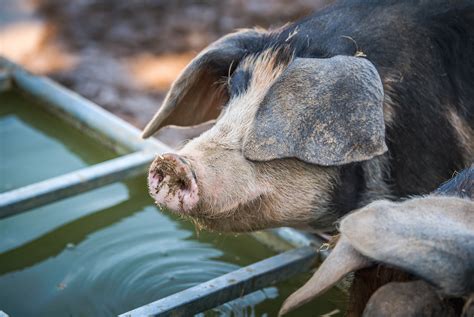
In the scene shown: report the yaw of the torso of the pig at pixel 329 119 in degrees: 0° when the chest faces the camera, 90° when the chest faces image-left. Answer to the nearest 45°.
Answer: approximately 45°

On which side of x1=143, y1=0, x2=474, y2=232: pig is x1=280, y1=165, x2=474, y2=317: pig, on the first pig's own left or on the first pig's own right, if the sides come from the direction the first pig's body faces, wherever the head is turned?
on the first pig's own left
